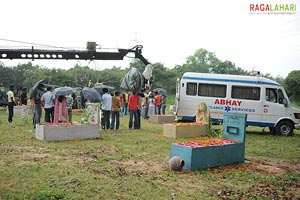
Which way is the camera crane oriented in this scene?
to the viewer's right

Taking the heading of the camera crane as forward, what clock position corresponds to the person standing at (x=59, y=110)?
The person standing is roughly at 3 o'clock from the camera crane.

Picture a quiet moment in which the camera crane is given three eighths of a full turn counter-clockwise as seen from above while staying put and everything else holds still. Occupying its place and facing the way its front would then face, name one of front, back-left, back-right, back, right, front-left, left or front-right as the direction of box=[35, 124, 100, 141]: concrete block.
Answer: back-left

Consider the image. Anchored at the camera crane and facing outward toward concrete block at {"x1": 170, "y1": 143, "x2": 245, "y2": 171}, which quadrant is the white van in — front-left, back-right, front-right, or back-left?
front-left

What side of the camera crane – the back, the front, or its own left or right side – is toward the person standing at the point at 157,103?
front

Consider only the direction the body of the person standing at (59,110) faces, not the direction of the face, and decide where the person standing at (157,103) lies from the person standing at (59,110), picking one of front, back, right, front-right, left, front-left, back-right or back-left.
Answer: front-right

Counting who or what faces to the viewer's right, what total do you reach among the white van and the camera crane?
2

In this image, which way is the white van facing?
to the viewer's right

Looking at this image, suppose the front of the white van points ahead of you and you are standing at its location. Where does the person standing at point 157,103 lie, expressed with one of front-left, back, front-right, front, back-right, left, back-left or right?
back-left

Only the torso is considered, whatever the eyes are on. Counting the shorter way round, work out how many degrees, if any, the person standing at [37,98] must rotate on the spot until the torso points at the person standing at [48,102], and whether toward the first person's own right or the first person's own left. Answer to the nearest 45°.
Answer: approximately 90° to the first person's own right

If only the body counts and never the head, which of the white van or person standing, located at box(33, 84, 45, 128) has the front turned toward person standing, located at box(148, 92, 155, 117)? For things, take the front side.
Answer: person standing, located at box(33, 84, 45, 128)

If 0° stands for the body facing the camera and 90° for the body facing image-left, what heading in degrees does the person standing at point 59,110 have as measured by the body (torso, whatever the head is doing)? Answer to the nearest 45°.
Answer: approximately 180°

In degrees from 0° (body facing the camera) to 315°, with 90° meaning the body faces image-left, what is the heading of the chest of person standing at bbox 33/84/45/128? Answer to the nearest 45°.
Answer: approximately 225°
